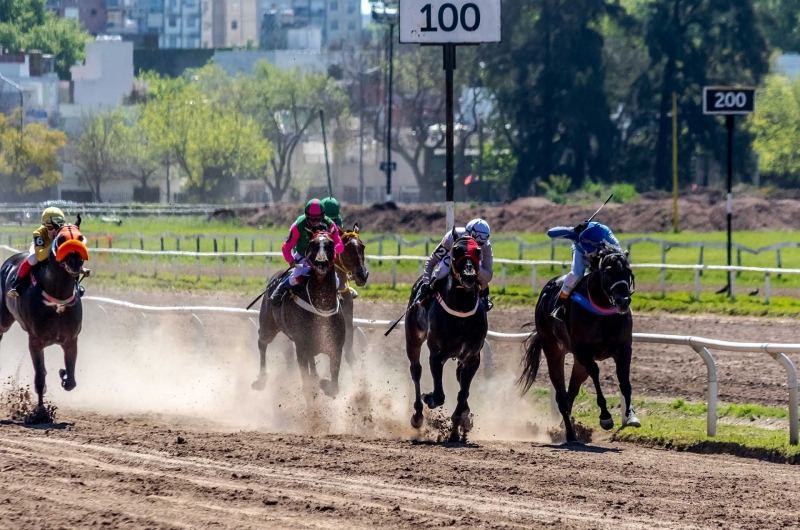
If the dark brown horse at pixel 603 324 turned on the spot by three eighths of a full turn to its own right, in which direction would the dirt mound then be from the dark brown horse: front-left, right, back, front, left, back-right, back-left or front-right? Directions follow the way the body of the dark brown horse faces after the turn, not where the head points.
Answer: right

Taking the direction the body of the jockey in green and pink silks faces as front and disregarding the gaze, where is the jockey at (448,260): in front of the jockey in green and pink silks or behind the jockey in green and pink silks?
in front

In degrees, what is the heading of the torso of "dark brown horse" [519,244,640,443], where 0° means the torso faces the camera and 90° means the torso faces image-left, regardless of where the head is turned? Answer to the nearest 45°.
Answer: approximately 315°

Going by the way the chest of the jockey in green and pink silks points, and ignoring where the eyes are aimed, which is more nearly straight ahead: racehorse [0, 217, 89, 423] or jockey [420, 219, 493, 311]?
the jockey

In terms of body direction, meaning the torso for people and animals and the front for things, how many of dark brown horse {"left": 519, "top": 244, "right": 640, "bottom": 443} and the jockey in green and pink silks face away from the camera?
0

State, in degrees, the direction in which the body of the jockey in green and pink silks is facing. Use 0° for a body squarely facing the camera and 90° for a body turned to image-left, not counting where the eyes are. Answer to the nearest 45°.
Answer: approximately 315°
